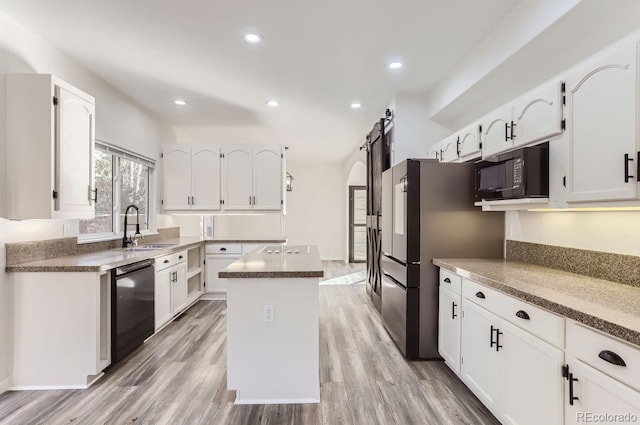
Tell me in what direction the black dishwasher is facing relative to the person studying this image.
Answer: facing the viewer and to the right of the viewer

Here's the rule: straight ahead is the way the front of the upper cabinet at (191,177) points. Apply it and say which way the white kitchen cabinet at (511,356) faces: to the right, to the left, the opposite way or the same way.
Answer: to the right

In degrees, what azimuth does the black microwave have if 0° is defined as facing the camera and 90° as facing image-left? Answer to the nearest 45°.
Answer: approximately 45°

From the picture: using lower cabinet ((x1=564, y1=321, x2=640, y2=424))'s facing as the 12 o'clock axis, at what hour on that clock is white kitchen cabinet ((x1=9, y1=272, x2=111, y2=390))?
The white kitchen cabinet is roughly at 1 o'clock from the lower cabinet.

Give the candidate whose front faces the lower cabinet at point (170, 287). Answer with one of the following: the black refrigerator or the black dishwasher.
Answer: the black refrigerator

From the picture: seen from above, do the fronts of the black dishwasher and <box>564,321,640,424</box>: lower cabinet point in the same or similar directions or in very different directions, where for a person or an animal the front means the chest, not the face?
very different directions

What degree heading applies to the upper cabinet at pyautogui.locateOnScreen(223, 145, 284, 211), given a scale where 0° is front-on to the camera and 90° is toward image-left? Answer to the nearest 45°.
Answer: approximately 0°

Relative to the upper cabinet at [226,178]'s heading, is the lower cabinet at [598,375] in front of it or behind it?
in front

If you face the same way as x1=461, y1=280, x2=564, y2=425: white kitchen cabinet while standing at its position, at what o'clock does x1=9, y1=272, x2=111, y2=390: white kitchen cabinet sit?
x1=9, y1=272, x2=111, y2=390: white kitchen cabinet is roughly at 1 o'clock from x1=461, y1=280, x2=564, y2=425: white kitchen cabinet.

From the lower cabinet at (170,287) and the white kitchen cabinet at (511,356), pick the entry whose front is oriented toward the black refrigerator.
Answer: the lower cabinet

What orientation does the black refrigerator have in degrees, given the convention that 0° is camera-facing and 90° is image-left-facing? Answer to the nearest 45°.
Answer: approximately 90°

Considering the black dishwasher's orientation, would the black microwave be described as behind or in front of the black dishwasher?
in front

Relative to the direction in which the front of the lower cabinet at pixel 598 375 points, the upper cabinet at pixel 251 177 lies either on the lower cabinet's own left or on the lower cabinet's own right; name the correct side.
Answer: on the lower cabinet's own right
